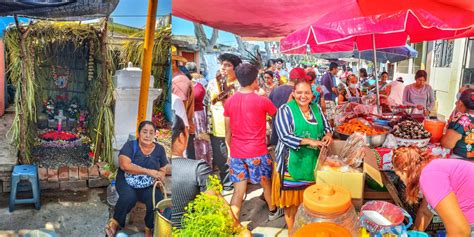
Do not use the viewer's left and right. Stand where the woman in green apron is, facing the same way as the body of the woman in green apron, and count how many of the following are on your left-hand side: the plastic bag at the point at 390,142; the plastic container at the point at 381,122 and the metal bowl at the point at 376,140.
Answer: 3

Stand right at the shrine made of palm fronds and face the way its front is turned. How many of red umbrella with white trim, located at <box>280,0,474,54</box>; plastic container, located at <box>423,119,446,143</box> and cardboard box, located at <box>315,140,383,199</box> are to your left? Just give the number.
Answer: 3

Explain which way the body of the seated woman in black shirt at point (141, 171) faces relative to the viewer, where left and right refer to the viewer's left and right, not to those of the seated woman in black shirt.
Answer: facing the viewer

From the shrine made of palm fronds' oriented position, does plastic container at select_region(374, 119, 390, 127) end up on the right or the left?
on its left

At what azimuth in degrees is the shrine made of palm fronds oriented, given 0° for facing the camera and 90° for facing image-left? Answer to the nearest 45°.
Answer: approximately 0°

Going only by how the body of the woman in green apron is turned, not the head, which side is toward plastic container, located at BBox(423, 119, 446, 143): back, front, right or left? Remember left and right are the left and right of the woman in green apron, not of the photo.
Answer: left

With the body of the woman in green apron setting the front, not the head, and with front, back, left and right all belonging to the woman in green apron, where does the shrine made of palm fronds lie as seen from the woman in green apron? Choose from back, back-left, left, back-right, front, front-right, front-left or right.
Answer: right

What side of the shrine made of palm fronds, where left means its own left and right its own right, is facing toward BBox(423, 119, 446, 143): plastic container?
left

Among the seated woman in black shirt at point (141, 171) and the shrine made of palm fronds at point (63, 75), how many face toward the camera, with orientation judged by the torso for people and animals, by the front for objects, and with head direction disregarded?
2
